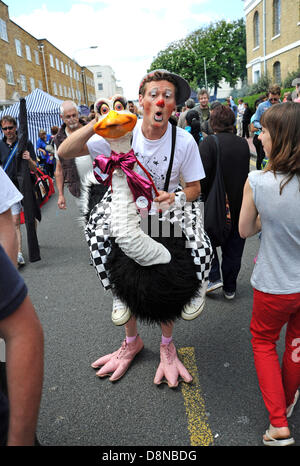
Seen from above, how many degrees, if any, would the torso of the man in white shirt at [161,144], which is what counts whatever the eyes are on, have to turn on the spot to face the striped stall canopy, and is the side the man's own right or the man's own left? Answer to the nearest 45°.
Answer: approximately 180°

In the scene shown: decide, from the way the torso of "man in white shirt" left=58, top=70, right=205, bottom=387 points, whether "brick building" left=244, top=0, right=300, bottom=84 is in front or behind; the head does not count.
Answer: behind

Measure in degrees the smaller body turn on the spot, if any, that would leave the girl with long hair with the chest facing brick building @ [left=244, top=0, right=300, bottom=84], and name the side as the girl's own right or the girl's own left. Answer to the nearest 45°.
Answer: approximately 45° to the girl's own right

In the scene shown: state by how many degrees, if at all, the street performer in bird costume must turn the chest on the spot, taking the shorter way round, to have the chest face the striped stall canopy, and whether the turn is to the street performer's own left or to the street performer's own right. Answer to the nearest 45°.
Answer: approximately 180°

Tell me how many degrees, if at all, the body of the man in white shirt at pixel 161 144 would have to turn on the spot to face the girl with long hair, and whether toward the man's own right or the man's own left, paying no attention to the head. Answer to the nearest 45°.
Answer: approximately 45° to the man's own left

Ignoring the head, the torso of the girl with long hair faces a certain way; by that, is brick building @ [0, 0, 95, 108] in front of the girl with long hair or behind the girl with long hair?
in front

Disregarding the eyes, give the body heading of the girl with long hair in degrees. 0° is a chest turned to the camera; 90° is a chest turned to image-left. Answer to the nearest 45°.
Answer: approximately 135°

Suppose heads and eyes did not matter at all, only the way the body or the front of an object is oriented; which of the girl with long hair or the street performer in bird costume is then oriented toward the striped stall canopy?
the girl with long hair

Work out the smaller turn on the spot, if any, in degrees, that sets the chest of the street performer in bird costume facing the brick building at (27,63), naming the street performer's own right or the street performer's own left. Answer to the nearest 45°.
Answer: approximately 180°

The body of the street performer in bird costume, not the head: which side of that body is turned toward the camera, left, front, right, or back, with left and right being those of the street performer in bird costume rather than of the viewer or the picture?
front

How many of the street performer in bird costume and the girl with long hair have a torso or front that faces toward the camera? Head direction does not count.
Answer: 1

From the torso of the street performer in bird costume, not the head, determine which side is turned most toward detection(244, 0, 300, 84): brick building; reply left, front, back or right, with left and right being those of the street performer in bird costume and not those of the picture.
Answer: back
